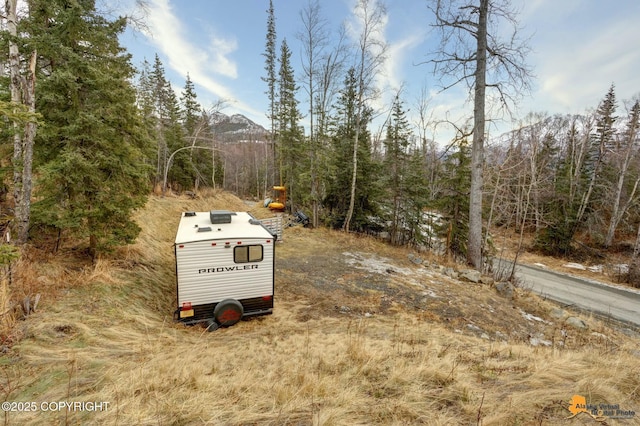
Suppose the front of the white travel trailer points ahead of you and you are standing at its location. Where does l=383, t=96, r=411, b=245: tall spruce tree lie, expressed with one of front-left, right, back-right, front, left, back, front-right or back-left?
front-right

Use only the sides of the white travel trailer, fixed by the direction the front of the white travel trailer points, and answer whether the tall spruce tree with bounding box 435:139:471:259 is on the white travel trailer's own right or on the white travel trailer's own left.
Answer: on the white travel trailer's own right

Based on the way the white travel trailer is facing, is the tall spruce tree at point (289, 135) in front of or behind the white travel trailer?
in front

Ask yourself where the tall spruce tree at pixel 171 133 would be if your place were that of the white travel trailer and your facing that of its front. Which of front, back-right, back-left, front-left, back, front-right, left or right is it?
front

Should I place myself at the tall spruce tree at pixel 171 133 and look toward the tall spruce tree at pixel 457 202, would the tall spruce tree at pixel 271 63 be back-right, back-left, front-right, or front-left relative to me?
front-left

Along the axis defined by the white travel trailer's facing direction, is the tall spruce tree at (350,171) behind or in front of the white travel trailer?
in front

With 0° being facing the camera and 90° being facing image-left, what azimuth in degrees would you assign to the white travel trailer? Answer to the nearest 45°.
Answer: approximately 180°
